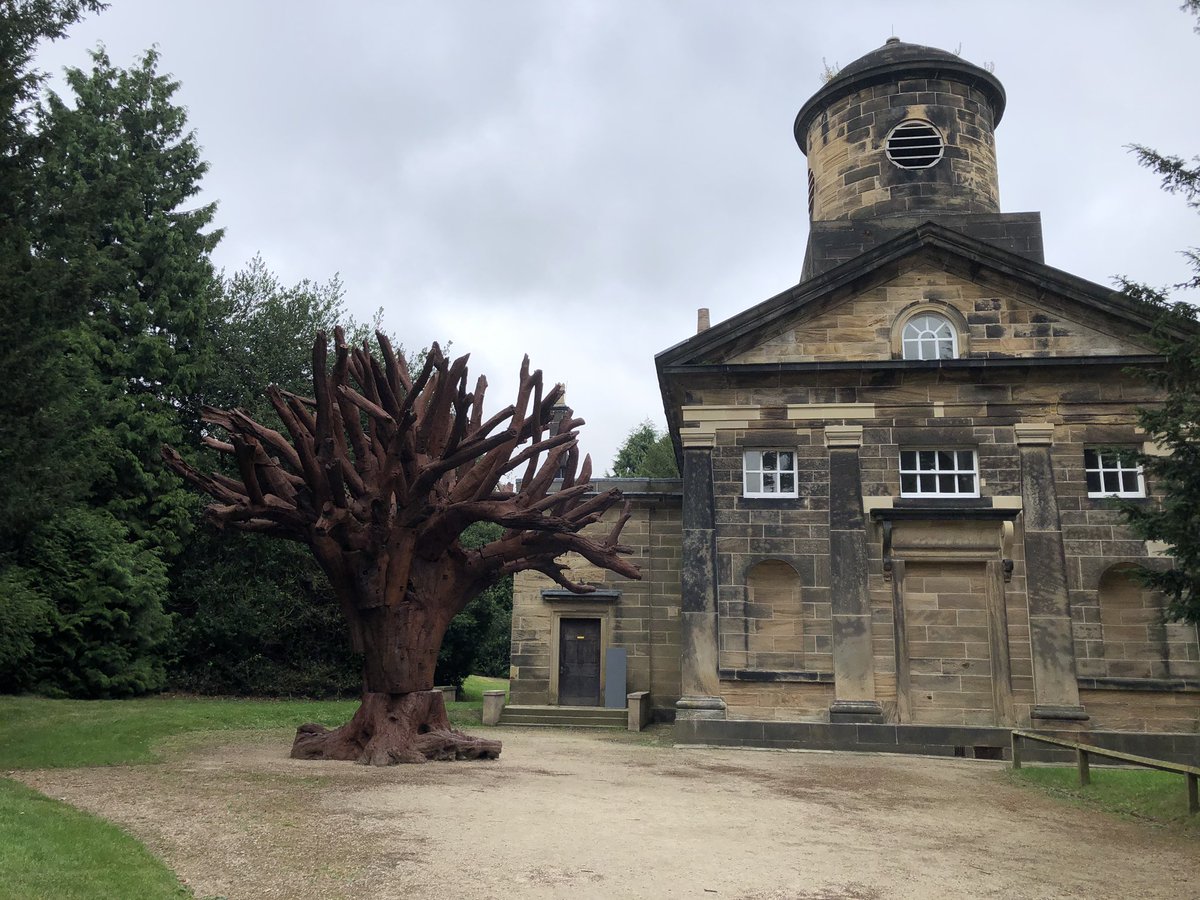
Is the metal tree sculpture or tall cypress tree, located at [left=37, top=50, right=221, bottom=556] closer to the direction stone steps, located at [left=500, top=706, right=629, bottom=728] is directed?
the metal tree sculpture

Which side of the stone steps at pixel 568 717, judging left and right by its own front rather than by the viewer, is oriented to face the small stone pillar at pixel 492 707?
right

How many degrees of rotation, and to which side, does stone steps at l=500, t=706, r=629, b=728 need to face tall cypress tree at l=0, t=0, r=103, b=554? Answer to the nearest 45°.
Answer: approximately 45° to its right

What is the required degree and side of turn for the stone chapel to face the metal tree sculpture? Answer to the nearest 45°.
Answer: approximately 45° to its right

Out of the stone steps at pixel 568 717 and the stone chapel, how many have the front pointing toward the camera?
2

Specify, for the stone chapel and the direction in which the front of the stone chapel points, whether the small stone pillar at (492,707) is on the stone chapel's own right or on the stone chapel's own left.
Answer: on the stone chapel's own right

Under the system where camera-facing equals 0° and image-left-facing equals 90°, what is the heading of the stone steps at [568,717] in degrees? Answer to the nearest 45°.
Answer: approximately 0°

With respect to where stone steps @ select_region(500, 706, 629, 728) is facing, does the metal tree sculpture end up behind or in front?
in front

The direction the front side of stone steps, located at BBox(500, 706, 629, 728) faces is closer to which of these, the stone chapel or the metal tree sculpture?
the metal tree sculpture

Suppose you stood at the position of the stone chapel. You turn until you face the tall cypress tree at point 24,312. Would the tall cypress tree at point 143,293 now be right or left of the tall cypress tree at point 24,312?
right

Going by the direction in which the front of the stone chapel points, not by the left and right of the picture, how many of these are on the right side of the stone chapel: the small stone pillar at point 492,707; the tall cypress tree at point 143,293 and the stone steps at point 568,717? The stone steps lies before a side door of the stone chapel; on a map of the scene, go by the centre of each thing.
3
